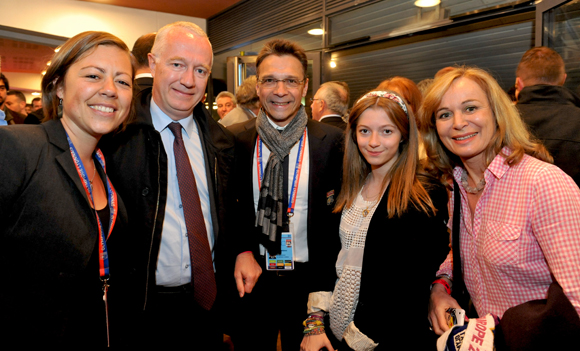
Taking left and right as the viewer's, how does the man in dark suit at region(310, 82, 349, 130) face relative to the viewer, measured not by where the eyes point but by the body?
facing away from the viewer and to the left of the viewer

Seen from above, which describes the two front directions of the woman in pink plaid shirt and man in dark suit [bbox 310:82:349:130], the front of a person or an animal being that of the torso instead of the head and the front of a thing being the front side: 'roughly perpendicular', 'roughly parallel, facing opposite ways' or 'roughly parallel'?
roughly perpendicular

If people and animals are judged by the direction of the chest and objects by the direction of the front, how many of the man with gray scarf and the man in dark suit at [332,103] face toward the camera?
1

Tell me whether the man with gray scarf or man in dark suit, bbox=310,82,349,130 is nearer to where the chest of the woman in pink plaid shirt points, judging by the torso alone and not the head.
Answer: the man with gray scarf

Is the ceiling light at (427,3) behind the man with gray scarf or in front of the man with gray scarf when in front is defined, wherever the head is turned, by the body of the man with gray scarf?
behind

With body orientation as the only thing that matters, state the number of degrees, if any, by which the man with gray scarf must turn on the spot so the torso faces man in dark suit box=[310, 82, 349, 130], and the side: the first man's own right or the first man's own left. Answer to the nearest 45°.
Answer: approximately 180°

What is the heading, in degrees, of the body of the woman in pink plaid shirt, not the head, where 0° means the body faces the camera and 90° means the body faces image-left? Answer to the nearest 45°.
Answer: approximately 45°

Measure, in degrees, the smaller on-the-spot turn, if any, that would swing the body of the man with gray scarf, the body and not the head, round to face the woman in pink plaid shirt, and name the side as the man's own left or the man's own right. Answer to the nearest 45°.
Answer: approximately 45° to the man's own left

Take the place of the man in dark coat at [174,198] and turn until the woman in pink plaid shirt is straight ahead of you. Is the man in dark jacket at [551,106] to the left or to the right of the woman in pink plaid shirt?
left

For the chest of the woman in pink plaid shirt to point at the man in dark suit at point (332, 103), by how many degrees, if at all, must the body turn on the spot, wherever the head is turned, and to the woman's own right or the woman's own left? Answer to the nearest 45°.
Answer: approximately 90° to the woman's own right

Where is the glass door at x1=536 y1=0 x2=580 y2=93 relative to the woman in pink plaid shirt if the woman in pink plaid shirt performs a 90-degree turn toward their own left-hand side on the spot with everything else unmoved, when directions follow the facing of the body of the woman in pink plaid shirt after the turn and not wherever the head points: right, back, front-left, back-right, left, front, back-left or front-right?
back-left

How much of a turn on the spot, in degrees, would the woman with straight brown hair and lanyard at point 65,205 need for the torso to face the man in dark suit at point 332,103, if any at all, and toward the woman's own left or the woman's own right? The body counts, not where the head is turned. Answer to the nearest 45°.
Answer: approximately 90° to the woman's own left
